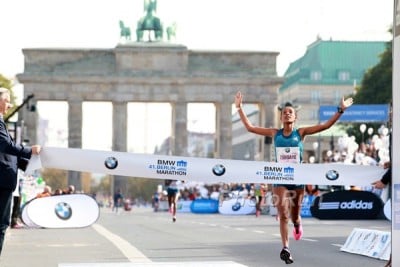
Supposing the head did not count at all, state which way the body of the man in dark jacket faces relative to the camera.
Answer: to the viewer's right

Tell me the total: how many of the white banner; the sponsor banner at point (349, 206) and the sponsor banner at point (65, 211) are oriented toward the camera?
3

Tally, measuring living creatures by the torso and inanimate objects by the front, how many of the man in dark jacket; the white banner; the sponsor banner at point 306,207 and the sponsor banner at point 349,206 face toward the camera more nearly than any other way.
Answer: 3

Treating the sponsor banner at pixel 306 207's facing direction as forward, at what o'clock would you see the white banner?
The white banner is roughly at 12 o'clock from the sponsor banner.

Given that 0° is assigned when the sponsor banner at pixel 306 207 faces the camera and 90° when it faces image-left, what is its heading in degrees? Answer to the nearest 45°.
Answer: approximately 0°

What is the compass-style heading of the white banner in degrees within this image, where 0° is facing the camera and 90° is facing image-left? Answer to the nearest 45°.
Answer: approximately 0°

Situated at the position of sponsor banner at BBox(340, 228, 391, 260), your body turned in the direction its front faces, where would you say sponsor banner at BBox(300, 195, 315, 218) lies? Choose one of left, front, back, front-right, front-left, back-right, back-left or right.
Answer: back-right

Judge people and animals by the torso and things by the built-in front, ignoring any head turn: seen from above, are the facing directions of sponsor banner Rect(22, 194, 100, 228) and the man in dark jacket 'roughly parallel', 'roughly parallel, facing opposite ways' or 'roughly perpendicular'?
roughly perpendicular
